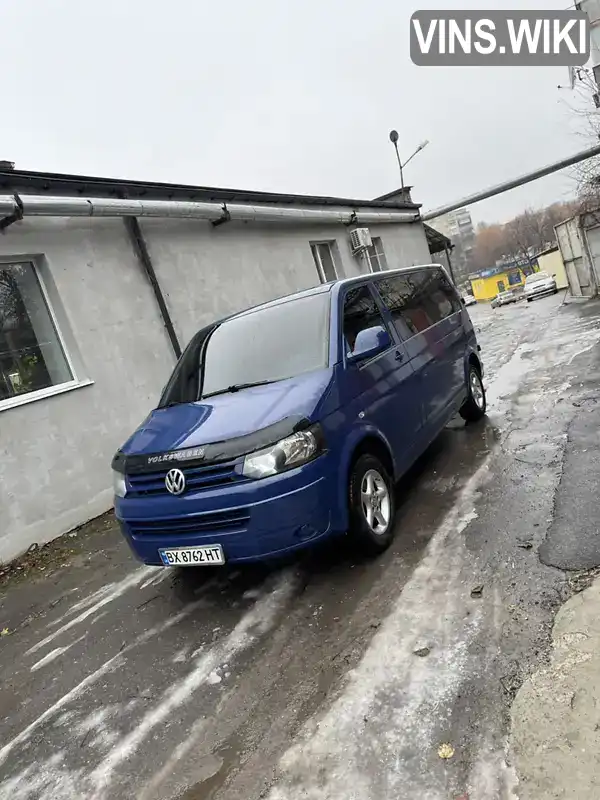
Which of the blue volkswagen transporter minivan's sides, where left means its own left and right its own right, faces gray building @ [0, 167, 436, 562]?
right

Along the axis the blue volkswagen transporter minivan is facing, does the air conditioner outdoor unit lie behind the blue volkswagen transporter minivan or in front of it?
behind

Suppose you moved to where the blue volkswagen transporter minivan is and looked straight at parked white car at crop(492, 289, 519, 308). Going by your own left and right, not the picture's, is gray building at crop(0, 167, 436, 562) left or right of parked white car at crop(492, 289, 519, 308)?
left

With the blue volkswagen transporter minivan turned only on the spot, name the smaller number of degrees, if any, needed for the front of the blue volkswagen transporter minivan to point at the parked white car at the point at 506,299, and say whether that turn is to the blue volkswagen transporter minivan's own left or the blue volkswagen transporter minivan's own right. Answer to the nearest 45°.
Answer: approximately 180°

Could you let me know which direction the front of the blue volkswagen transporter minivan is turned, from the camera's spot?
facing the viewer and to the left of the viewer
